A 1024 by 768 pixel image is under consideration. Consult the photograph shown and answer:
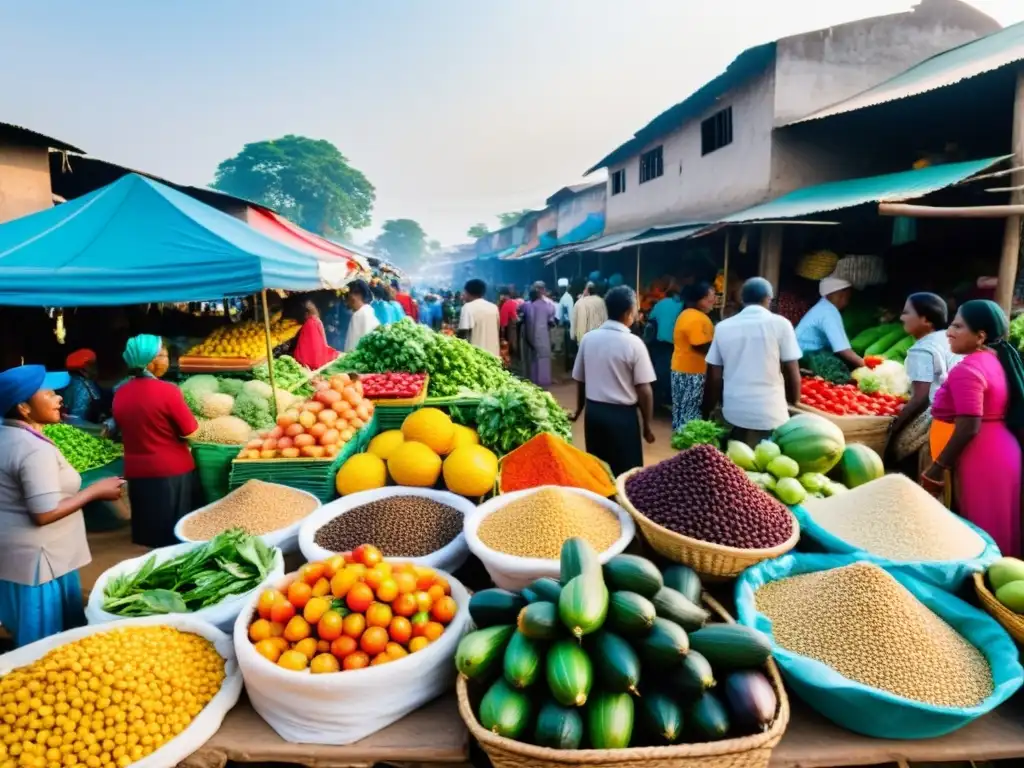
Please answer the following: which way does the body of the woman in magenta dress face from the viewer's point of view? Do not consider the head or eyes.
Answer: to the viewer's left

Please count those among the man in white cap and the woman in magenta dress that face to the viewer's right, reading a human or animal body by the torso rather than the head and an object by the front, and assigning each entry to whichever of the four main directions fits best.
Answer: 1

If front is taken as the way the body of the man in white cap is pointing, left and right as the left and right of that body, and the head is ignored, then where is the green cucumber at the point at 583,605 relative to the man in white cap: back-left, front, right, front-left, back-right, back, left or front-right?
right

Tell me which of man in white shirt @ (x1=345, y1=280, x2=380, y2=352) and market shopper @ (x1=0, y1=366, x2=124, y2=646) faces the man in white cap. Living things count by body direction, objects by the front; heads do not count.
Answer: the market shopper

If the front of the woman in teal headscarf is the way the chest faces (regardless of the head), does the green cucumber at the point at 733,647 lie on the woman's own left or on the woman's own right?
on the woman's own right

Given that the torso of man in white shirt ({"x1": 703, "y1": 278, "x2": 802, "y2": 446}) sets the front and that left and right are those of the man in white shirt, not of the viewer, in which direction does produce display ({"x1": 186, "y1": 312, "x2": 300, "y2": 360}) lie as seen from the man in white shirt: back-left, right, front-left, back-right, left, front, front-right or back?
left

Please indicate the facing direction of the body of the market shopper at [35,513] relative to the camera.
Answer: to the viewer's right

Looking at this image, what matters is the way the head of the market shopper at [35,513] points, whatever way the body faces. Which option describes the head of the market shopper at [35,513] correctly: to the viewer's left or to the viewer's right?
to the viewer's right

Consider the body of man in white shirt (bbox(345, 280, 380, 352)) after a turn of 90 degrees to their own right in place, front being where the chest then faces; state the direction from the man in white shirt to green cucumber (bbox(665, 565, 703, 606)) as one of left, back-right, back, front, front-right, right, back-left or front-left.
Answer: back

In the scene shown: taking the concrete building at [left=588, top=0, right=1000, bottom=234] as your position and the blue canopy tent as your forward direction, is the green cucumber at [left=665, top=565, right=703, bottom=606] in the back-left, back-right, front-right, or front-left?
front-left

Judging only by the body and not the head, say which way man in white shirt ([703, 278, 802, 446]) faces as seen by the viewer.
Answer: away from the camera

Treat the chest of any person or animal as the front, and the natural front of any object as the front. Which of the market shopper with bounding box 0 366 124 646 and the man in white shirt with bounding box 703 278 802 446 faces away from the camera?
the man in white shirt
